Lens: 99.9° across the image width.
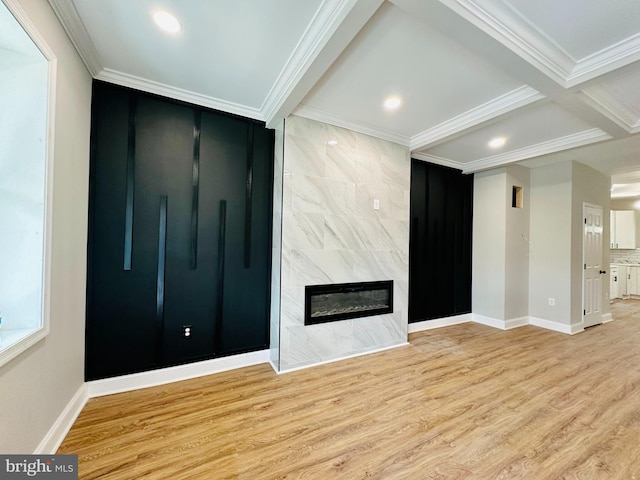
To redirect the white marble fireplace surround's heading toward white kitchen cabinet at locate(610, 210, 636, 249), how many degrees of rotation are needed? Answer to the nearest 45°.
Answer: approximately 90° to its left

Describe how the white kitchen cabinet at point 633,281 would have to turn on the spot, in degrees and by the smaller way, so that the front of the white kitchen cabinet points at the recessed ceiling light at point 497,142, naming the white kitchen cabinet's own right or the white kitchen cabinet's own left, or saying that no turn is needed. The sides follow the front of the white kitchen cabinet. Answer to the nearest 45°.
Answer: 0° — it already faces it

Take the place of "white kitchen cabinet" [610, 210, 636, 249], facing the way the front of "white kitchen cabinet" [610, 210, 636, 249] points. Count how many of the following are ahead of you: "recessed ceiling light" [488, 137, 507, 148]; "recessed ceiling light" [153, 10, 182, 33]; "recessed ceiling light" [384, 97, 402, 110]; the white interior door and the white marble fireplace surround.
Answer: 5

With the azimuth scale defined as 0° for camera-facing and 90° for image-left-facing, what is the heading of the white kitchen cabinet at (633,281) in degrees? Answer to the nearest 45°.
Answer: approximately 0°

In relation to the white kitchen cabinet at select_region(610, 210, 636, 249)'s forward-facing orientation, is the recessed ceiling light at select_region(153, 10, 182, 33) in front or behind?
in front

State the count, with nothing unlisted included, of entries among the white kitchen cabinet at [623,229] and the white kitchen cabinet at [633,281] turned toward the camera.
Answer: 2

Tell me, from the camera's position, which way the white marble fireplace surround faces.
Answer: facing the viewer and to the right of the viewer

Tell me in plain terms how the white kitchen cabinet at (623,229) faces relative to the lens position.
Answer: facing the viewer

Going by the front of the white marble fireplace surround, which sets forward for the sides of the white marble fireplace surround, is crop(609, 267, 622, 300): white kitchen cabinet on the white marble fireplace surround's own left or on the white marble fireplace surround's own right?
on the white marble fireplace surround's own left

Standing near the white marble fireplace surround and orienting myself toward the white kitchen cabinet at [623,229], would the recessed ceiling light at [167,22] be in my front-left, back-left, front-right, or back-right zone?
back-right

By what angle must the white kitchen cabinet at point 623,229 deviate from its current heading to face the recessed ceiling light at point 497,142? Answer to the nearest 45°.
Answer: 0° — it already faces it
